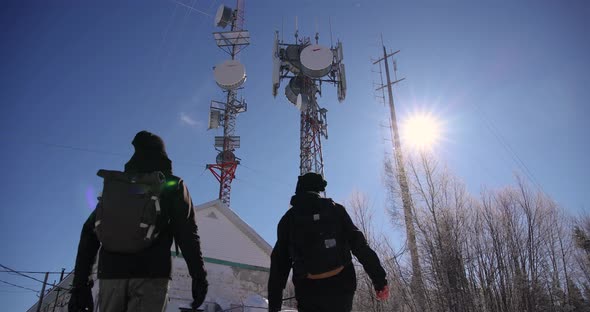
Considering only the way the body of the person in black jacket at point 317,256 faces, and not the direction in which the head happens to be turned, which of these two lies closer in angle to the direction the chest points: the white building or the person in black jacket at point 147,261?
the white building

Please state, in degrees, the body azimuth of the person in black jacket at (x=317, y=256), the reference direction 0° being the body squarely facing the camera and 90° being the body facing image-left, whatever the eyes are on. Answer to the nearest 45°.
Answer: approximately 180°

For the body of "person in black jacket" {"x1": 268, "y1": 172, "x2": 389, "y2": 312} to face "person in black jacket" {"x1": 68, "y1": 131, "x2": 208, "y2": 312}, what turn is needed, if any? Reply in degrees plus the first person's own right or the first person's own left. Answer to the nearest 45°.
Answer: approximately 135° to the first person's own left

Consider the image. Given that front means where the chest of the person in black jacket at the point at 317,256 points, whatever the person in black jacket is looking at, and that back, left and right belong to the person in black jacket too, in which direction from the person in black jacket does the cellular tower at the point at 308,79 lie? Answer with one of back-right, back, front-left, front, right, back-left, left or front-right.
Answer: front

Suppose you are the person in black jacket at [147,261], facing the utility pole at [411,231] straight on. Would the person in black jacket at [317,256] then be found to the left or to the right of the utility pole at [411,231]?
right

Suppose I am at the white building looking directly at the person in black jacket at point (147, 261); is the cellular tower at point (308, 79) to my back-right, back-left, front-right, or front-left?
back-left

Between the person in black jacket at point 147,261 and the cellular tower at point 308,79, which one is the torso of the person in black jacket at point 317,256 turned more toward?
the cellular tower

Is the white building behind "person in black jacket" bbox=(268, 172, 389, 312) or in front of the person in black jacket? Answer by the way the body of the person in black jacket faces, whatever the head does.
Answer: in front

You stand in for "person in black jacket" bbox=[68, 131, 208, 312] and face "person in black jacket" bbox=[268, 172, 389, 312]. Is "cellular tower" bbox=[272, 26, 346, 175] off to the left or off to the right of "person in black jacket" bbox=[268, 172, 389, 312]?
left

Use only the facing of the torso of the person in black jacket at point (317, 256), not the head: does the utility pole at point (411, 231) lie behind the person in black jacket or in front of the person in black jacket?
in front

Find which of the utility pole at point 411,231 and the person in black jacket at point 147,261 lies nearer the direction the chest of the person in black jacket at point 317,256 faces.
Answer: the utility pole

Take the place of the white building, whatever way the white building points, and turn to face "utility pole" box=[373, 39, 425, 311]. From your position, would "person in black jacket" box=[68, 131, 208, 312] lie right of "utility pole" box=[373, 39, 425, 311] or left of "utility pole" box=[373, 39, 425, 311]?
right
